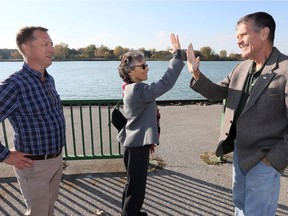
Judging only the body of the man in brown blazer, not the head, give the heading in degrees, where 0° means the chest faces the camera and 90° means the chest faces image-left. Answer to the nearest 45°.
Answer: approximately 45°

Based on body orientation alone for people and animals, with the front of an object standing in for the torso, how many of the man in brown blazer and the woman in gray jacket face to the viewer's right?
1

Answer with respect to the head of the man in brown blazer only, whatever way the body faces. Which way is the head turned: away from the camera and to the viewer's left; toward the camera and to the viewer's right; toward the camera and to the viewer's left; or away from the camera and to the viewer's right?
toward the camera and to the viewer's left

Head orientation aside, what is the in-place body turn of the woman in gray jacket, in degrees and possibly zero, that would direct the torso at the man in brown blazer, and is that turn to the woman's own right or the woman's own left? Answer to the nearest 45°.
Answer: approximately 45° to the woman's own right

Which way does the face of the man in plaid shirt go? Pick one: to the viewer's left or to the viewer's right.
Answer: to the viewer's right

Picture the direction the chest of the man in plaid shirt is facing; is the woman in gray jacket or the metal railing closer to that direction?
the woman in gray jacket

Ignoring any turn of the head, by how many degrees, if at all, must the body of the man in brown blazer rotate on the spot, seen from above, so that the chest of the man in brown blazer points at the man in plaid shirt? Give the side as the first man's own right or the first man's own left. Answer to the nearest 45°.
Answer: approximately 45° to the first man's own right

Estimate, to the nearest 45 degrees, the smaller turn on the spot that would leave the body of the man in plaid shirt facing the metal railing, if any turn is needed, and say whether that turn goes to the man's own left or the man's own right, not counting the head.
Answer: approximately 135° to the man's own left

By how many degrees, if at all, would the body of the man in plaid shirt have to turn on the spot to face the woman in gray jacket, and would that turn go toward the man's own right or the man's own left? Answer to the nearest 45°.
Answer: approximately 45° to the man's own left

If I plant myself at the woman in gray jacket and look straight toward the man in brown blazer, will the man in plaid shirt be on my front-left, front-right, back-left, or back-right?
back-right

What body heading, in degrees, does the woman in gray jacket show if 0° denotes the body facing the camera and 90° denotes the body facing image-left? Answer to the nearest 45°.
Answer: approximately 270°

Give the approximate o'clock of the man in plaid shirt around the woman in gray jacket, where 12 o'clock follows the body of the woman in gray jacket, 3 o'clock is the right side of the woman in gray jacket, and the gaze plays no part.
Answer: The man in plaid shirt is roughly at 5 o'clock from the woman in gray jacket.

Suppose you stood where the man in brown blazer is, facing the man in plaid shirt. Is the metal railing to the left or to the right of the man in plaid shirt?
right
